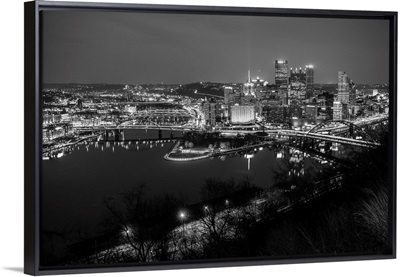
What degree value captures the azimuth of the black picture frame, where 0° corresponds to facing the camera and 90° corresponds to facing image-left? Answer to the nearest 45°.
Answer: approximately 315°
